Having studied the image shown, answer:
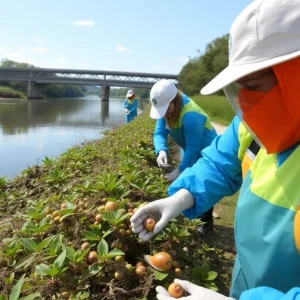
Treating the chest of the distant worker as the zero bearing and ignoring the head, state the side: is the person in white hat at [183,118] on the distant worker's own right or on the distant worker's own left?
on the distant worker's own left

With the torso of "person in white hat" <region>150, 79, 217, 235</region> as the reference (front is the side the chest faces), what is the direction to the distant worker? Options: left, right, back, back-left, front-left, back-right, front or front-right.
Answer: back-right

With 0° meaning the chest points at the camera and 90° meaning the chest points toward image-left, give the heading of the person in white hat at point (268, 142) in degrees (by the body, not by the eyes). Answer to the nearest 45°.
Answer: approximately 45°

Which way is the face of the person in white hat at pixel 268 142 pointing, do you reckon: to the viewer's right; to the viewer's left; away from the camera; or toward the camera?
to the viewer's left

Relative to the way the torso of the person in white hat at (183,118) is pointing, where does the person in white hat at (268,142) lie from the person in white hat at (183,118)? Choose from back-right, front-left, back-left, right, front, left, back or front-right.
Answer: front-left

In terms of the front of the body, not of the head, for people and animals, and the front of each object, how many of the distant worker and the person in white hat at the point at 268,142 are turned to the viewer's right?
0

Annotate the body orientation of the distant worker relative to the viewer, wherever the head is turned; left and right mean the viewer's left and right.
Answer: facing the viewer and to the left of the viewer

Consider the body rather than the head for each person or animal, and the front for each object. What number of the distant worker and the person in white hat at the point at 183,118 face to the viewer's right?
0

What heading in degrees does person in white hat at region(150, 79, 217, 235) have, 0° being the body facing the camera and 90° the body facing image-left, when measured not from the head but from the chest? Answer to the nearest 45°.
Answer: approximately 45°

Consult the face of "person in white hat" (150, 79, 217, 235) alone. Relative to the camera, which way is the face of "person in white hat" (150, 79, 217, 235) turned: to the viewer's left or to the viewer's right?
to the viewer's left
